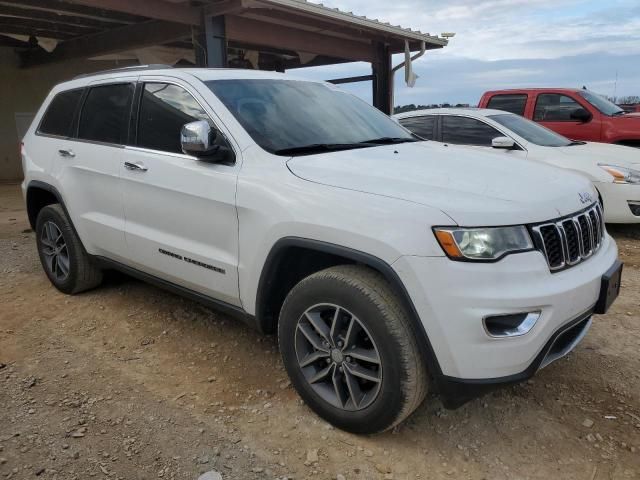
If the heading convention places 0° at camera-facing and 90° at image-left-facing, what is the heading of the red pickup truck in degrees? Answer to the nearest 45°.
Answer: approximately 315°

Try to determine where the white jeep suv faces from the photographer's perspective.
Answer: facing the viewer and to the right of the viewer

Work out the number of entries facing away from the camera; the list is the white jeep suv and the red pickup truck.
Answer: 0

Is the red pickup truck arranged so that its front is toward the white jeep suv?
no

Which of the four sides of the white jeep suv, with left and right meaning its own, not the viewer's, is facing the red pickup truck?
left

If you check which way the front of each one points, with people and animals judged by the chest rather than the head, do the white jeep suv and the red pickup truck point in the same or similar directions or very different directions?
same or similar directions
